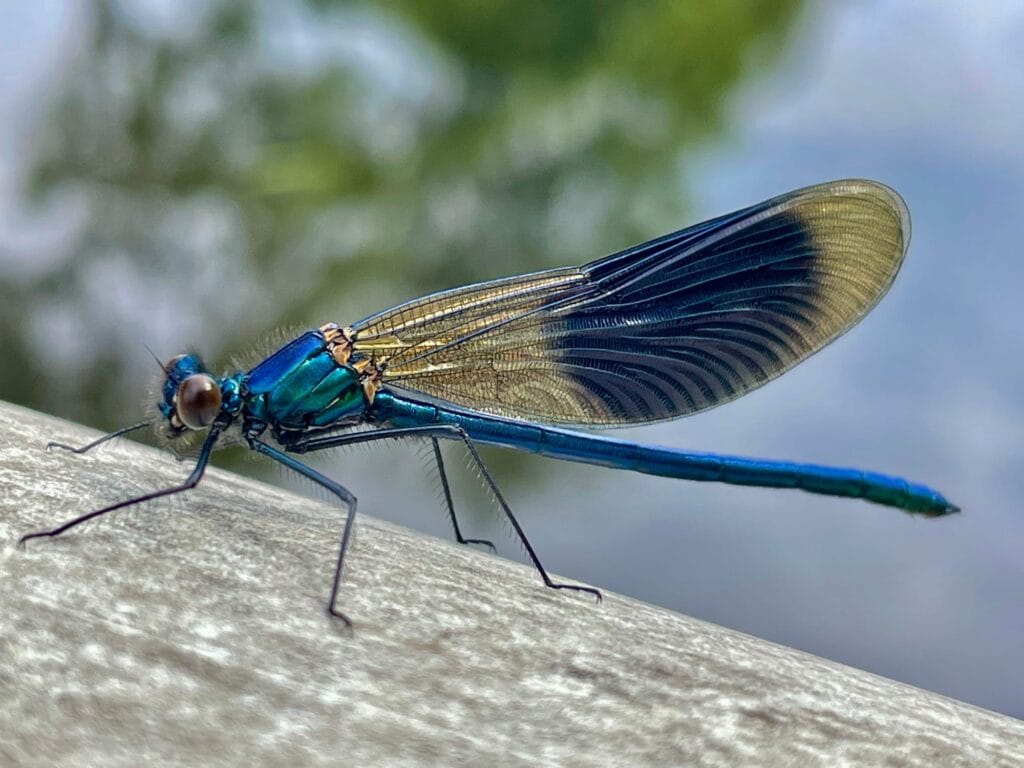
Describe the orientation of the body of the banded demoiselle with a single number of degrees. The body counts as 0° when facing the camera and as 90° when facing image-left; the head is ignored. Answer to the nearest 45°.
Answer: approximately 90°
